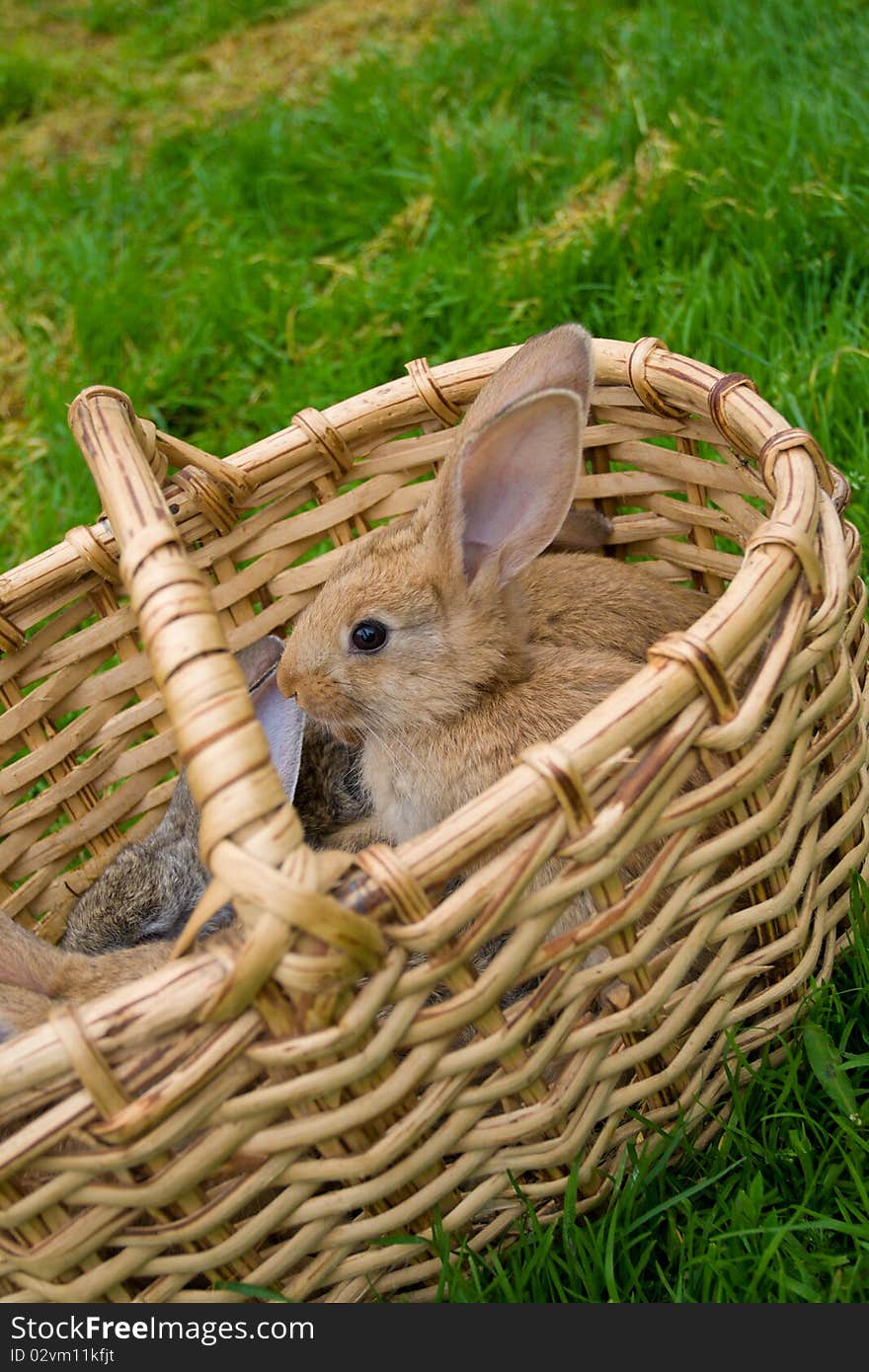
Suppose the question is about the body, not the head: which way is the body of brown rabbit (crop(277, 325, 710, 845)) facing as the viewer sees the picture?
to the viewer's left
